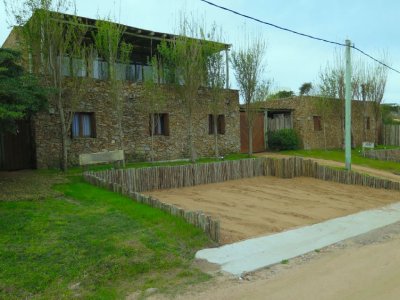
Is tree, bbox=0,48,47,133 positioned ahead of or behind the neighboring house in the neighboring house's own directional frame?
ahead

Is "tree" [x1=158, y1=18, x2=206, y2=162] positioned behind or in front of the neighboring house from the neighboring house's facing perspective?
in front

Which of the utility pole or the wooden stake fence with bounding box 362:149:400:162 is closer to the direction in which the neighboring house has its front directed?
the utility pole

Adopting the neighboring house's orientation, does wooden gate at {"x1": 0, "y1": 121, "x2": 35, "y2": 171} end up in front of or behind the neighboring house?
in front

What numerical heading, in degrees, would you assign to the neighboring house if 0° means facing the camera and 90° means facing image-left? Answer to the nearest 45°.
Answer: approximately 0°
